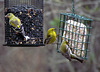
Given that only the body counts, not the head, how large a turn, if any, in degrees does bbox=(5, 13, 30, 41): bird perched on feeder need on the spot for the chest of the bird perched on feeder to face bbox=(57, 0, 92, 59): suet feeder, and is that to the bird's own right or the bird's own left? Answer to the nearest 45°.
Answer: approximately 180°

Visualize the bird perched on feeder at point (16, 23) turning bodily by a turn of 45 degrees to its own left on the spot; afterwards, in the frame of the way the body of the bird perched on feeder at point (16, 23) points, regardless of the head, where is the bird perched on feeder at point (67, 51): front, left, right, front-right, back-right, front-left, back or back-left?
back-left

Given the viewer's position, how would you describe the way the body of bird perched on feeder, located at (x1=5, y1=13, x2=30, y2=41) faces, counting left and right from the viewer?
facing to the left of the viewer
